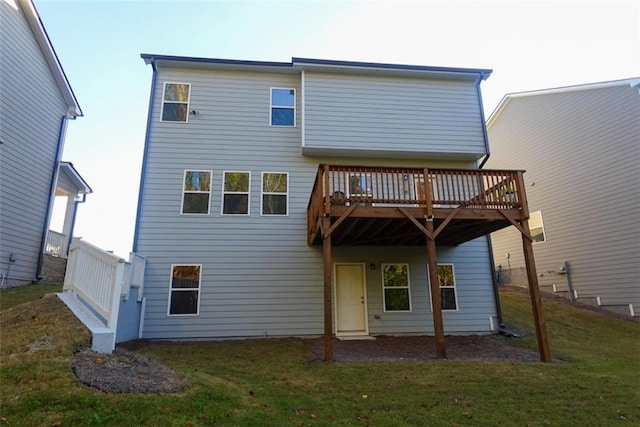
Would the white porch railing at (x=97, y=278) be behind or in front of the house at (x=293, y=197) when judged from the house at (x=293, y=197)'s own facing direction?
behind

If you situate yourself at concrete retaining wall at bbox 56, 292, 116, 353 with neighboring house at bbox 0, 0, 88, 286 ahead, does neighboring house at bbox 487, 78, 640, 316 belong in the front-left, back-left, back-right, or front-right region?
back-right

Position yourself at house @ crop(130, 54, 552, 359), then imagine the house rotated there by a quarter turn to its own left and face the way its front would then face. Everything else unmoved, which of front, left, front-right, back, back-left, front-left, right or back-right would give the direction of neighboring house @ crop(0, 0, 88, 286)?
front

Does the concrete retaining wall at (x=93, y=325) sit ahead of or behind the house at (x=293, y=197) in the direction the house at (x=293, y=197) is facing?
behind

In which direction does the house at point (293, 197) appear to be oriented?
away from the camera

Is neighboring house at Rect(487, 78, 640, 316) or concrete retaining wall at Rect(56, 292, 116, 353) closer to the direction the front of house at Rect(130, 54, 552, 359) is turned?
the neighboring house

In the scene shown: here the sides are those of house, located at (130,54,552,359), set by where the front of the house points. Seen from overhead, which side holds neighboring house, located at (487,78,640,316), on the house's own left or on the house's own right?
on the house's own right
